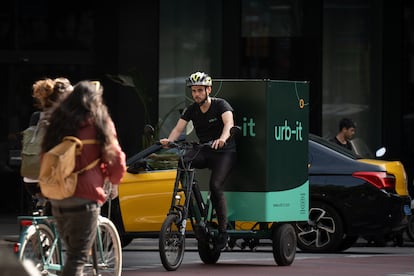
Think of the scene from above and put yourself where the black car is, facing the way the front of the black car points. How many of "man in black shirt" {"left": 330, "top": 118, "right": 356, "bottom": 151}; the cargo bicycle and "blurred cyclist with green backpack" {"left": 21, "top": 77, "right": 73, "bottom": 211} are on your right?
1

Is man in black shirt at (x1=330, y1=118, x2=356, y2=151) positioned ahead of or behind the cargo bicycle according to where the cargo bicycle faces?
behind

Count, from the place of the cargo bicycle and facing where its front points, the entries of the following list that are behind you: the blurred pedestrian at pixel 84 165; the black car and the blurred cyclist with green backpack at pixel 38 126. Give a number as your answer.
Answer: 1

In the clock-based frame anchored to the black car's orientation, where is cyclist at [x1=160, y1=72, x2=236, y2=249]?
The cyclist is roughly at 10 o'clock from the black car.

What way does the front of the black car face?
to the viewer's left

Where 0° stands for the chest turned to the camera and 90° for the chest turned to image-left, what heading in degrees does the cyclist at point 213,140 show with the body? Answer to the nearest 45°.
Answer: approximately 45°

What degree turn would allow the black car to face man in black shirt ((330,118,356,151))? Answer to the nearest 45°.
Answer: approximately 90° to its right

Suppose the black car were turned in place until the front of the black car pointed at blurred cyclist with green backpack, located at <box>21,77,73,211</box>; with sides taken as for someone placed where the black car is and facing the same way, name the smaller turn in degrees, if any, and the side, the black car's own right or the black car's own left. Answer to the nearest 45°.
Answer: approximately 45° to the black car's own left

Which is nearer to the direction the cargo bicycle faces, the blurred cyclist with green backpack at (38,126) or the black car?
the blurred cyclist with green backpack

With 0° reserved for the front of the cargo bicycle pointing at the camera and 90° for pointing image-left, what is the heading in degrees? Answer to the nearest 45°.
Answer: approximately 45°

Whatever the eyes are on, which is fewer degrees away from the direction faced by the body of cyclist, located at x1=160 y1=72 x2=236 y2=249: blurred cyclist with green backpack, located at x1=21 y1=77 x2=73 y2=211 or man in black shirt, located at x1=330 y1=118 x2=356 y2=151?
the blurred cyclist with green backpack
